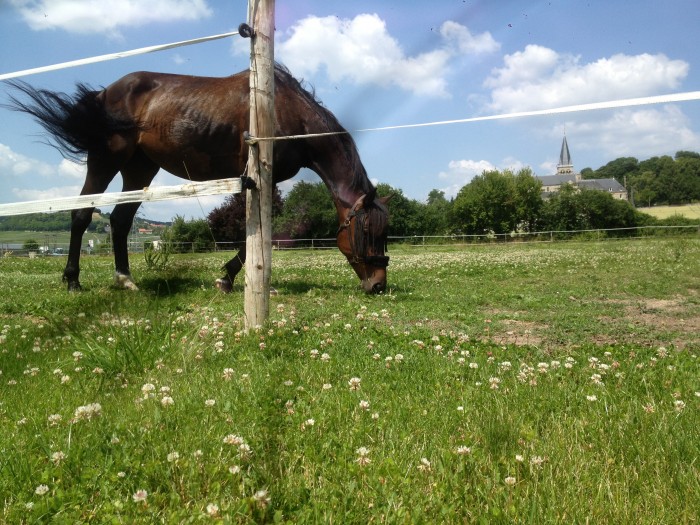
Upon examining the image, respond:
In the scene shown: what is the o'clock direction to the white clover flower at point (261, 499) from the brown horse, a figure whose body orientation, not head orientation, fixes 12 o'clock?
The white clover flower is roughly at 3 o'clock from the brown horse.

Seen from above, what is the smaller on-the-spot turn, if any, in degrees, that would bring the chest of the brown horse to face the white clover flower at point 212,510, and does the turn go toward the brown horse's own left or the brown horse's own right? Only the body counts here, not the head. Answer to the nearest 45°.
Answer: approximately 90° to the brown horse's own right

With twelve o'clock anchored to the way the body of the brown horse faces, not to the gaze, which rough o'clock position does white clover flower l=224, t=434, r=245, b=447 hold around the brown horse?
The white clover flower is roughly at 3 o'clock from the brown horse.

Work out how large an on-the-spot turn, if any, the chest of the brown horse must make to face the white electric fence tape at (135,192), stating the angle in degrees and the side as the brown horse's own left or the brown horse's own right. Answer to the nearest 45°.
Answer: approximately 90° to the brown horse's own right

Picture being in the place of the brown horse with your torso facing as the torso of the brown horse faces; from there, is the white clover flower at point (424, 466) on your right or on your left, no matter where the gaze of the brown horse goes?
on your right

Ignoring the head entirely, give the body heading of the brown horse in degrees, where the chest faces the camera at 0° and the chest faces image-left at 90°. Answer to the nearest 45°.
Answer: approximately 270°

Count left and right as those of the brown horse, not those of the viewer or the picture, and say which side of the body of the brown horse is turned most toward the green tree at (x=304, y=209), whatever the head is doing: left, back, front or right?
left

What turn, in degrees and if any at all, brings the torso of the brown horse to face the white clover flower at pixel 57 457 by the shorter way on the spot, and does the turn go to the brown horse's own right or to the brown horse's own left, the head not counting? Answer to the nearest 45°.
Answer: approximately 90° to the brown horse's own right
